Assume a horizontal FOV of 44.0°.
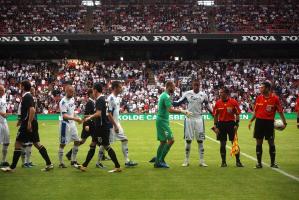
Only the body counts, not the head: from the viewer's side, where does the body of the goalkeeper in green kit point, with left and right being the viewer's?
facing to the right of the viewer

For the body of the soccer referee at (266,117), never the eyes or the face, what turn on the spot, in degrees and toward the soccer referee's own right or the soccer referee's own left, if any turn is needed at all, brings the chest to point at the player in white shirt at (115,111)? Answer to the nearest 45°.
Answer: approximately 90° to the soccer referee's own right

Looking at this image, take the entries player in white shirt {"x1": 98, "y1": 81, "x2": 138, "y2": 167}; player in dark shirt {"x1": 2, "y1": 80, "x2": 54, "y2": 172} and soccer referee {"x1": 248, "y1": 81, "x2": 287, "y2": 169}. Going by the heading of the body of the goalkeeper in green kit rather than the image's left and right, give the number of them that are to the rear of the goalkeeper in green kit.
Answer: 2
